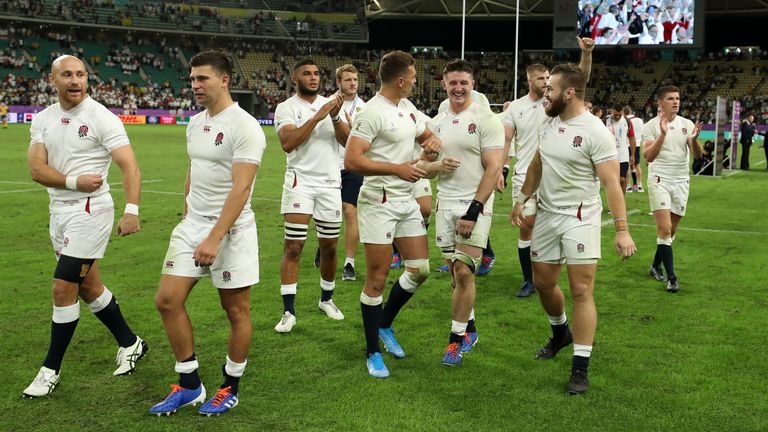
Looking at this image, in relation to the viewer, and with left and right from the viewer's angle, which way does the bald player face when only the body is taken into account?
facing the viewer and to the left of the viewer

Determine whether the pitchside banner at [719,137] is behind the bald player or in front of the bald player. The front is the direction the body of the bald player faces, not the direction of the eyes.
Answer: behind

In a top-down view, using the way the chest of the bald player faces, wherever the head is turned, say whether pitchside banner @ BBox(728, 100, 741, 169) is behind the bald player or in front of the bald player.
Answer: behind
